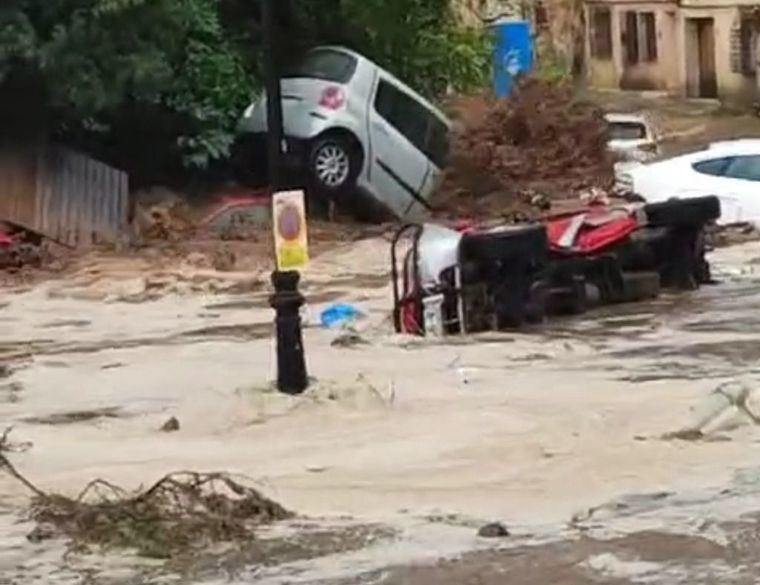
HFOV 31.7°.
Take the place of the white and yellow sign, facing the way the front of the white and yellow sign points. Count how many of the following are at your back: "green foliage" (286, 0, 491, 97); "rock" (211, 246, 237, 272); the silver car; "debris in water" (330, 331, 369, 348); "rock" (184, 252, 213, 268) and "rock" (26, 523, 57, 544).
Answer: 5

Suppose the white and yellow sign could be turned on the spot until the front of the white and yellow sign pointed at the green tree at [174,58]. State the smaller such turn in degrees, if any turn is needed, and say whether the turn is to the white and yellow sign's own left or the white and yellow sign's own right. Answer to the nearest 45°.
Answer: approximately 180°

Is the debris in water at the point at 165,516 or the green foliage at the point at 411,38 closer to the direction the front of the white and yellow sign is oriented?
the debris in water

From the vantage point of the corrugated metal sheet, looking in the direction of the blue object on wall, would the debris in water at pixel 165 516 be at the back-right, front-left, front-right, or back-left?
back-right

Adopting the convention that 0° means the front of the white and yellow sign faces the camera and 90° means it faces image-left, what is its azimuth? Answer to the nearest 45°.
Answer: approximately 0°

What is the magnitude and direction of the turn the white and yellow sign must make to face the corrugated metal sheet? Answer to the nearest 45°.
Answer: approximately 180°

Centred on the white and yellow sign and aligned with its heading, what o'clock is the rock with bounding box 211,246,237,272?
The rock is roughly at 6 o'clock from the white and yellow sign.

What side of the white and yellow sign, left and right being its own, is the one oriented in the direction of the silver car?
back

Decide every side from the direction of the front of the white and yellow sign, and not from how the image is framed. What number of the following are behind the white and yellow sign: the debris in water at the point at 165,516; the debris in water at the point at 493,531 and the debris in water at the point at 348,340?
1

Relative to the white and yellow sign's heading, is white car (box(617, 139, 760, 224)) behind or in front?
behind

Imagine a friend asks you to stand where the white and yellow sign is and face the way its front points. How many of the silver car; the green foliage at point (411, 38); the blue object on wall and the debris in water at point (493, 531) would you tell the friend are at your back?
3
